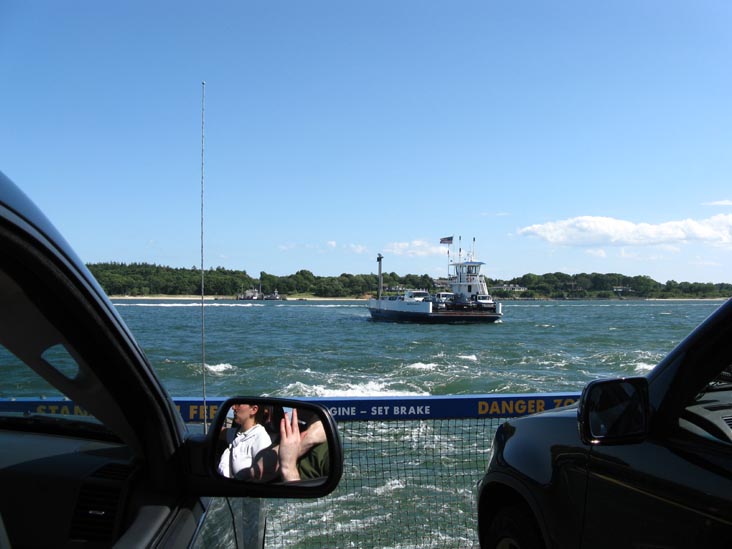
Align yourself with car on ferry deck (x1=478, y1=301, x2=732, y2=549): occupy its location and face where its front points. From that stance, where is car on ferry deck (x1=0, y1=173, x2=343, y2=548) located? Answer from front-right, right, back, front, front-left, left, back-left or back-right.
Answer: left

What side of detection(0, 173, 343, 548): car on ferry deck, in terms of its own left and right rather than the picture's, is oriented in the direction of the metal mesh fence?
front

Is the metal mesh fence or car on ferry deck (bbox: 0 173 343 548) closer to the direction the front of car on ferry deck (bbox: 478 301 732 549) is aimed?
the metal mesh fence

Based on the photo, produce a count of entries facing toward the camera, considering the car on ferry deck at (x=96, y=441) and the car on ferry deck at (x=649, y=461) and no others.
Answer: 0

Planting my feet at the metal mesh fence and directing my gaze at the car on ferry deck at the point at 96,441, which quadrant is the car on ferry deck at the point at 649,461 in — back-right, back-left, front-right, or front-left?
front-left

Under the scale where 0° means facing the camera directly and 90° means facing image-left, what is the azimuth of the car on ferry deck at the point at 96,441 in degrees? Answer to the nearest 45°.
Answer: approximately 225°

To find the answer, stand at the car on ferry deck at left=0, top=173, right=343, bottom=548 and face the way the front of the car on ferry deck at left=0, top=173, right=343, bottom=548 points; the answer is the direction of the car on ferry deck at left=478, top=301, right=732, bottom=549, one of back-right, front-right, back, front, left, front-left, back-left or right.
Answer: front-right

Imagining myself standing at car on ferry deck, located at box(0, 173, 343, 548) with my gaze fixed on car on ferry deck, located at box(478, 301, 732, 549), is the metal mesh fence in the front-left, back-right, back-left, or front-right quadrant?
front-left

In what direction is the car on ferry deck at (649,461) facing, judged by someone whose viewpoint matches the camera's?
facing away from the viewer and to the left of the viewer

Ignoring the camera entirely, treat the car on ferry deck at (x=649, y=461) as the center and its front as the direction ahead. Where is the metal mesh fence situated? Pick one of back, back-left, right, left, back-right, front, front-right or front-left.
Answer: front

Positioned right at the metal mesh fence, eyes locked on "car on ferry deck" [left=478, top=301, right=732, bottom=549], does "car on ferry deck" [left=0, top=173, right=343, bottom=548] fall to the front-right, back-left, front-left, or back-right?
front-right
